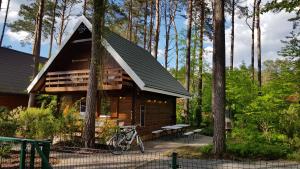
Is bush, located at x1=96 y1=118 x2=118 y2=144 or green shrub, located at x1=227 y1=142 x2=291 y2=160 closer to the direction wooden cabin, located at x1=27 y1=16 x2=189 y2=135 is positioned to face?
the bush

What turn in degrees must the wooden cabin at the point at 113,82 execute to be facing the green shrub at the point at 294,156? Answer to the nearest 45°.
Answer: approximately 90° to its left

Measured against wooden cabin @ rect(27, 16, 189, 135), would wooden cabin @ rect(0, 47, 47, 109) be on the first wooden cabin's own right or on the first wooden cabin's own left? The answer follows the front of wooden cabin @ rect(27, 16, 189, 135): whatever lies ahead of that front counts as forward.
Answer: on the first wooden cabin's own right

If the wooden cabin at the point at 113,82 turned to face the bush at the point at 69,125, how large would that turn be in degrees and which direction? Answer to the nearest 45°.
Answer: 0° — it already faces it

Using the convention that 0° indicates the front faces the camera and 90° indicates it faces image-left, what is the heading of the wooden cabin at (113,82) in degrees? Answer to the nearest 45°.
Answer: approximately 45°

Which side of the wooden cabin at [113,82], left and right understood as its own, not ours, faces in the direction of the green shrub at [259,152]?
left

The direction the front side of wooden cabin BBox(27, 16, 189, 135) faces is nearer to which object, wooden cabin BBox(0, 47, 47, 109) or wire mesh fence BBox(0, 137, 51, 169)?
the wire mesh fence

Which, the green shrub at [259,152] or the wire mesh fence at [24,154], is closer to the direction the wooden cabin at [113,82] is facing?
the wire mesh fence

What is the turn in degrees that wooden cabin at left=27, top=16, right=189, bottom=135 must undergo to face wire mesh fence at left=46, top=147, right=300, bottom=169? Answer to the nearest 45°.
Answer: approximately 45° to its left
